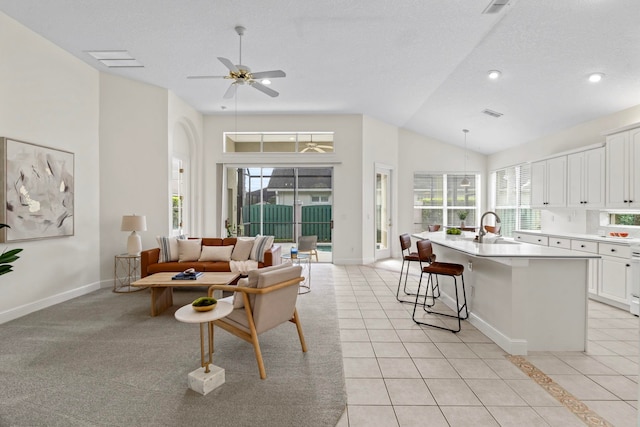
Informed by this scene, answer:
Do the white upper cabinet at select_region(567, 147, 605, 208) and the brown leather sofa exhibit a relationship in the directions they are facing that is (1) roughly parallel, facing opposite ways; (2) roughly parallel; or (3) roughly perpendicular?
roughly perpendicular

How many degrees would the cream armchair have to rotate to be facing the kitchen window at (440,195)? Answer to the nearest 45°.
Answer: approximately 90° to its right

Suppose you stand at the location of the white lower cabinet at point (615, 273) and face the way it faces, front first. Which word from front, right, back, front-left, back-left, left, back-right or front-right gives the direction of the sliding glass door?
front-right

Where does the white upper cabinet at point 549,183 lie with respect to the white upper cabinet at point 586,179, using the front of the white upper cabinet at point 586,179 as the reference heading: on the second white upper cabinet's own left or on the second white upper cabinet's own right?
on the second white upper cabinet's own right

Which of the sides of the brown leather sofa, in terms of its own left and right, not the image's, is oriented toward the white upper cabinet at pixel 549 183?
left

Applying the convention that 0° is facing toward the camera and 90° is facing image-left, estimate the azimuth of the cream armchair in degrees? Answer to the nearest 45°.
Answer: approximately 135°

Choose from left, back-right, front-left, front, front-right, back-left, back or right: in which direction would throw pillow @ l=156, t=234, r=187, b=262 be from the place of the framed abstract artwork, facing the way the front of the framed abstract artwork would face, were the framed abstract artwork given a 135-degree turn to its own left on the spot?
right

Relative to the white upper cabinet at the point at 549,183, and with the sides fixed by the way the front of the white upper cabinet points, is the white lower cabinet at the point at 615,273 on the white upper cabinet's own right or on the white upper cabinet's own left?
on the white upper cabinet's own left

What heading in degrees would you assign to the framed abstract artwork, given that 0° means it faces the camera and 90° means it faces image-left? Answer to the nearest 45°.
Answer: approximately 315°

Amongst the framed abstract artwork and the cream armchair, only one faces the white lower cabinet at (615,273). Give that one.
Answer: the framed abstract artwork

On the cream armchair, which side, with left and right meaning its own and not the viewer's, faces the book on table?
front

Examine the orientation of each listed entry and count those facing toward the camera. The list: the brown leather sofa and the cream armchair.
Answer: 1

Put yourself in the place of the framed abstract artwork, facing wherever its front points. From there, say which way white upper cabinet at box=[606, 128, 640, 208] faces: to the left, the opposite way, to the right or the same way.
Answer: the opposite way

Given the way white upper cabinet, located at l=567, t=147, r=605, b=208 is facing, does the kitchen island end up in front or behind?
in front
